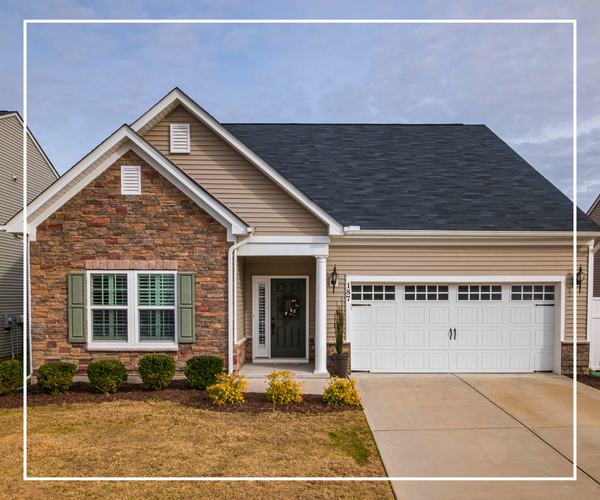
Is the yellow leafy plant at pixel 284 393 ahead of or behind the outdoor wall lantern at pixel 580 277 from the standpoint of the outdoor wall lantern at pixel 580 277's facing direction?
ahead

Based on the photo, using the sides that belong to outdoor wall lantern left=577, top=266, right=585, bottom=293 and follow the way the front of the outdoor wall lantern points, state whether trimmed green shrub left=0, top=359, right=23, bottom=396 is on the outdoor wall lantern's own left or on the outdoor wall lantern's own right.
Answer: on the outdoor wall lantern's own right

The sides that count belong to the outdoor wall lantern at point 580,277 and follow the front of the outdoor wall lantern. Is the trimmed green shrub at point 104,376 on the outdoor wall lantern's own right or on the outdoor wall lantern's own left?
on the outdoor wall lantern's own right

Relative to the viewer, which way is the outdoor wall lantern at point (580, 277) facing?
toward the camera

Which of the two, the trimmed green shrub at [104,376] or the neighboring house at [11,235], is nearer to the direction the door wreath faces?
the trimmed green shrub

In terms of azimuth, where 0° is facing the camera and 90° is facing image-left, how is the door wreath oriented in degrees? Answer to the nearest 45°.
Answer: approximately 0°

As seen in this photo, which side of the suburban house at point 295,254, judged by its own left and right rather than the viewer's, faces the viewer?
front
